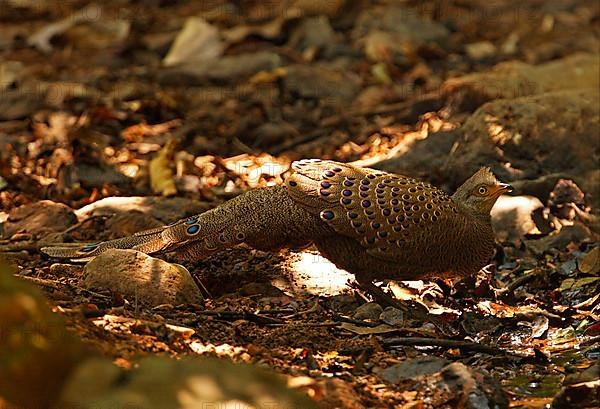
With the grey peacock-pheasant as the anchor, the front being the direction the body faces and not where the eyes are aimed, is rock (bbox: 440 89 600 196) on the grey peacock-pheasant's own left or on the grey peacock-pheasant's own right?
on the grey peacock-pheasant's own left

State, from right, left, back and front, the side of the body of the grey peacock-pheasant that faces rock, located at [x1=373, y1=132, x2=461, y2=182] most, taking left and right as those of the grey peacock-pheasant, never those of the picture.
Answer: left

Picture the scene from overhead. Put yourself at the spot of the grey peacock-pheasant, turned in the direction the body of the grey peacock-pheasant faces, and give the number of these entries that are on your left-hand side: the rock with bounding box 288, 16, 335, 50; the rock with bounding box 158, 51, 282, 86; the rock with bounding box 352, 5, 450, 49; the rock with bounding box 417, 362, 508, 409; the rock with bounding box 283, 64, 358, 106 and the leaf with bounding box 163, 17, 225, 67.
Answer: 5

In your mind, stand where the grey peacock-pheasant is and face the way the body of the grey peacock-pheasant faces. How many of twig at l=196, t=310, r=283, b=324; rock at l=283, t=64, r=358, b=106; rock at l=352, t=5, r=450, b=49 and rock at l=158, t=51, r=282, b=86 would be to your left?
3

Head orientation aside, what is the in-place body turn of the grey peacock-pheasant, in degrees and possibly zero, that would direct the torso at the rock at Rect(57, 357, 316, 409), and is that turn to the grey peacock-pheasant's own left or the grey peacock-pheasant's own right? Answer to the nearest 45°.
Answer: approximately 90° to the grey peacock-pheasant's own right

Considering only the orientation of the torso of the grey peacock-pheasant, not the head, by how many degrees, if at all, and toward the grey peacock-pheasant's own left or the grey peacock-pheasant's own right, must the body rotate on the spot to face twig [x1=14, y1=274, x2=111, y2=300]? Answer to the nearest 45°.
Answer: approximately 180°

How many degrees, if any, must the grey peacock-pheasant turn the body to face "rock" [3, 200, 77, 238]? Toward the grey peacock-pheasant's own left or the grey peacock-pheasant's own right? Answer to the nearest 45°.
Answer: approximately 135° to the grey peacock-pheasant's own left

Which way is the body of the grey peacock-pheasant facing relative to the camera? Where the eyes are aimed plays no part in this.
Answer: to the viewer's right

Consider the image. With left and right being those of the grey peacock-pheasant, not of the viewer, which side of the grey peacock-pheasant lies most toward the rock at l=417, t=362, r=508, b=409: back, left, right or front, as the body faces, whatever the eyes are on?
right

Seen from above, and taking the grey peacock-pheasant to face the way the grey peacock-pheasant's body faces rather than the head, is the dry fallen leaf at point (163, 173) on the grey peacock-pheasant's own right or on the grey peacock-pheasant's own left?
on the grey peacock-pheasant's own left
